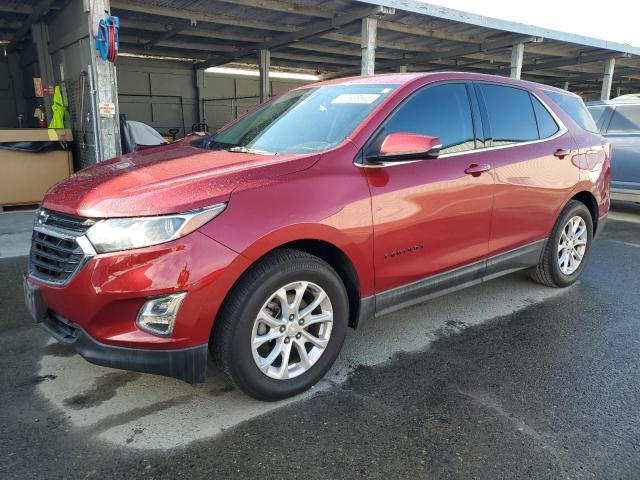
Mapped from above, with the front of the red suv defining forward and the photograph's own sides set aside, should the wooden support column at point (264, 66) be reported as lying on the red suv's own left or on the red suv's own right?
on the red suv's own right

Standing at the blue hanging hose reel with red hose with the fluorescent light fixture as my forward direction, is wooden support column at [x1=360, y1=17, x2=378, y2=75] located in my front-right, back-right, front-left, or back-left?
front-right

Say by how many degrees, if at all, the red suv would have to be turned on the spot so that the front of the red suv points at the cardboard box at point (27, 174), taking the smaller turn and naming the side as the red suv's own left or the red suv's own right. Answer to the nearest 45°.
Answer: approximately 90° to the red suv's own right

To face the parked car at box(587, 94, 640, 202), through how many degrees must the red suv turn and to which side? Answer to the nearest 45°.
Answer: approximately 180°

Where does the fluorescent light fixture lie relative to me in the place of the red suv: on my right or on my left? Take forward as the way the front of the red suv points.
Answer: on my right

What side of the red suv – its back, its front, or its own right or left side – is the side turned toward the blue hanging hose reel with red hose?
right

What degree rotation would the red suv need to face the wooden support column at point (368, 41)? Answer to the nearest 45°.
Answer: approximately 135° to its right

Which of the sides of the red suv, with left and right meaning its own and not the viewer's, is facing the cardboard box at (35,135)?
right

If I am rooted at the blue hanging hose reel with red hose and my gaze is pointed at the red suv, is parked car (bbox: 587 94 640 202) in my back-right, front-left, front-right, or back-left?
front-left

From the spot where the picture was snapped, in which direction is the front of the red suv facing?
facing the viewer and to the left of the viewer
